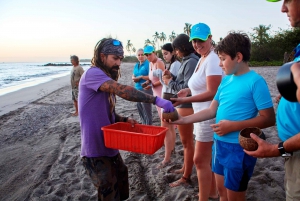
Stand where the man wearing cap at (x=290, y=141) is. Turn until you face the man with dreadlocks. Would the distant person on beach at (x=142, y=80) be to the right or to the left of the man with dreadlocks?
right

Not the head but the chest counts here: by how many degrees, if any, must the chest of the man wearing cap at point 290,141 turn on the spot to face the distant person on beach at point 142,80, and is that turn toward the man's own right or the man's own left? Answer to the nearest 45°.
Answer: approximately 45° to the man's own right

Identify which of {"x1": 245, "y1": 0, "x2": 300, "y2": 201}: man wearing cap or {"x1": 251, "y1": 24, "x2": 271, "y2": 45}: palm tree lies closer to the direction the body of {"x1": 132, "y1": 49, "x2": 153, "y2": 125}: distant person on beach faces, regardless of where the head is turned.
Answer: the man wearing cap

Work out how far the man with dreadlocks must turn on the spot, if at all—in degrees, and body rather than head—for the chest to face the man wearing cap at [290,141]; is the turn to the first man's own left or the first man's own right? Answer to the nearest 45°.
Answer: approximately 45° to the first man's own right

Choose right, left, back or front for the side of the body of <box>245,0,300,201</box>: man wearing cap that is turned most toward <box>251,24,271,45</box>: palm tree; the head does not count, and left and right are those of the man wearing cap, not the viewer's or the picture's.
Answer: right

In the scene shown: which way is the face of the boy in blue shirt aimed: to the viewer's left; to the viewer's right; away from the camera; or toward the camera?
to the viewer's left

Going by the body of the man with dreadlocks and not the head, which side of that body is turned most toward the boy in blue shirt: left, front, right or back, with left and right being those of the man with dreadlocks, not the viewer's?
front

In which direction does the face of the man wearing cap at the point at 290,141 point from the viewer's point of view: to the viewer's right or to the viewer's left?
to the viewer's left

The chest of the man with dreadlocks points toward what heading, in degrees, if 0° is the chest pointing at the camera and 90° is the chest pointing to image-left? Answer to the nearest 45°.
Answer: approximately 270°

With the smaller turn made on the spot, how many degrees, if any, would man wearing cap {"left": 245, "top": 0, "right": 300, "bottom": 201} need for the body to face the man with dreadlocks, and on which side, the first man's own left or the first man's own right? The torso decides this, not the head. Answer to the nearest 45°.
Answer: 0° — they already face them

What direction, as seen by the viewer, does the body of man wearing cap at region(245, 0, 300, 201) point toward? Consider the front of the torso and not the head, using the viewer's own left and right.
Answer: facing to the left of the viewer
